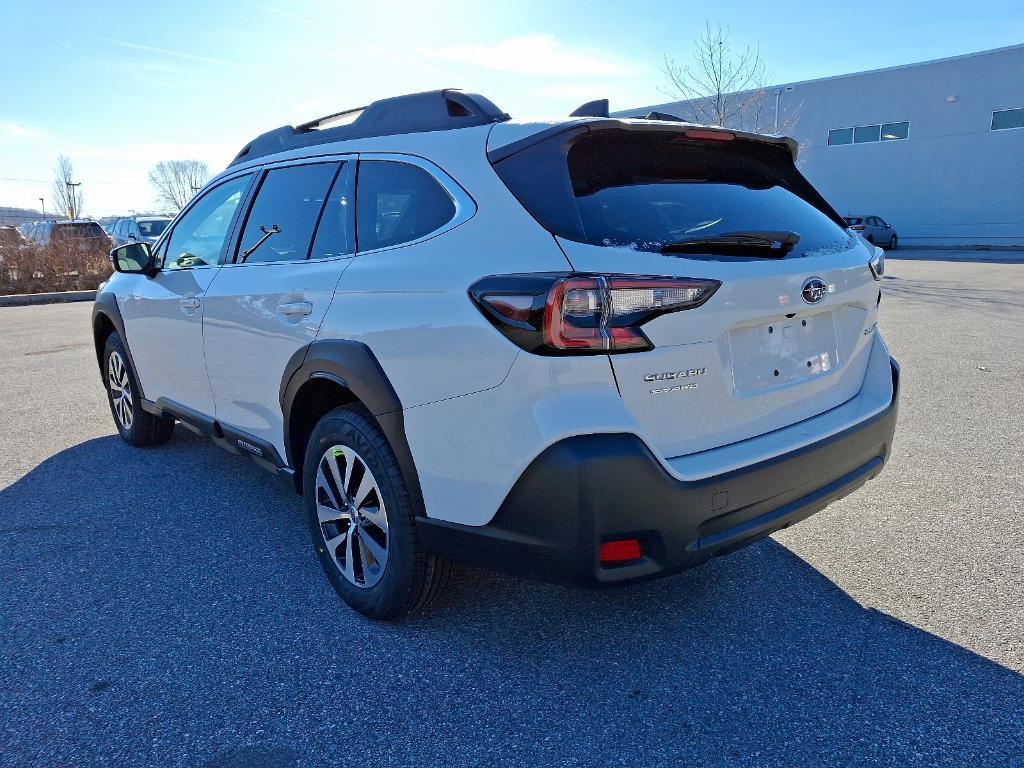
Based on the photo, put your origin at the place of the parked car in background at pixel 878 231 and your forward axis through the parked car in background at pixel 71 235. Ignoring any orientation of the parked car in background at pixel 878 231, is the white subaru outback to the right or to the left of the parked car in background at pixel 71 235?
left

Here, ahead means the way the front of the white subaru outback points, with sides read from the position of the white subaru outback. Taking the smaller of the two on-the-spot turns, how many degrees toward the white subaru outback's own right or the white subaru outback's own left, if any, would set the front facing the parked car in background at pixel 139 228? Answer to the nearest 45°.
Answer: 0° — it already faces it

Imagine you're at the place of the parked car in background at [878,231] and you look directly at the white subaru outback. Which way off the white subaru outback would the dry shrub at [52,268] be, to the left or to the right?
right

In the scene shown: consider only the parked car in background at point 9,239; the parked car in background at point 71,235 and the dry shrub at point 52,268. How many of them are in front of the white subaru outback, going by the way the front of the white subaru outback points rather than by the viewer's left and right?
3

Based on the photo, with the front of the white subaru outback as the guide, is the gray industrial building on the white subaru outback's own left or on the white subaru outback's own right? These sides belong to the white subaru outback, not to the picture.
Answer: on the white subaru outback's own right

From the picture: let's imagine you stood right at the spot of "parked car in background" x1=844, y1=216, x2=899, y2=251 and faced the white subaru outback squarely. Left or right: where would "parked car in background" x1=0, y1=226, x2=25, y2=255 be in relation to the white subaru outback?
right

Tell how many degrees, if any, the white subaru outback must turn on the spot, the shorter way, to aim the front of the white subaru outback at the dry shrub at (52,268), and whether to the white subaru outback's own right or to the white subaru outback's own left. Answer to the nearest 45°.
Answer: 0° — it already faces it

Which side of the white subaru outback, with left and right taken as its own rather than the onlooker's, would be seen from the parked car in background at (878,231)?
right

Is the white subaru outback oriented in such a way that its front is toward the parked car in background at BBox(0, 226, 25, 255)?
yes

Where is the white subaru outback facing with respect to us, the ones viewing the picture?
facing away from the viewer and to the left of the viewer
